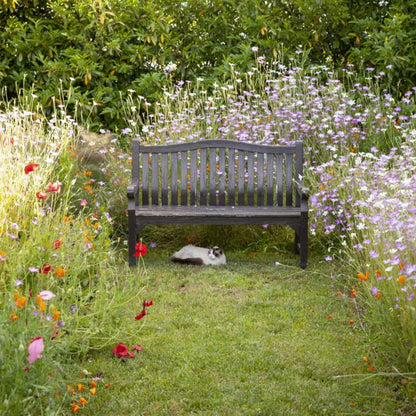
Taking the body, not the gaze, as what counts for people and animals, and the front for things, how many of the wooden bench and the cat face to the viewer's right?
1

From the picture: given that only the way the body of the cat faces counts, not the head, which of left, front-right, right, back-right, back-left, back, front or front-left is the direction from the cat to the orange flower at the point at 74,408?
right

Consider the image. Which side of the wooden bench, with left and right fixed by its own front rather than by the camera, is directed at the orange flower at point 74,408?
front

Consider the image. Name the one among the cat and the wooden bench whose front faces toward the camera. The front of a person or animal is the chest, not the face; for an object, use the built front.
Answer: the wooden bench

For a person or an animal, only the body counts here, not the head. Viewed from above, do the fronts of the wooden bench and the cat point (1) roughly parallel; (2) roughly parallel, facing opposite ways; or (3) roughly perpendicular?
roughly perpendicular

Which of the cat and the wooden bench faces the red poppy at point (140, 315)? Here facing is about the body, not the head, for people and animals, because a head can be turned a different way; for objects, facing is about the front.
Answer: the wooden bench

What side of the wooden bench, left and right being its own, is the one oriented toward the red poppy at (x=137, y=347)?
front

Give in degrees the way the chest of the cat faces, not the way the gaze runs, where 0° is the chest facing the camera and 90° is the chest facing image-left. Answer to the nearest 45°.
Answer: approximately 270°

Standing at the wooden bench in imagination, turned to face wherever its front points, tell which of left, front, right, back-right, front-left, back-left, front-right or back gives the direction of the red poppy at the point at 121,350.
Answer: front

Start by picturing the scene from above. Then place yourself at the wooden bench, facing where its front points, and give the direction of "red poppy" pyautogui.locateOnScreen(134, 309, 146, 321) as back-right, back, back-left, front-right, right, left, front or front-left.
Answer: front

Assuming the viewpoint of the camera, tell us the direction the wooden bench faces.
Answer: facing the viewer
